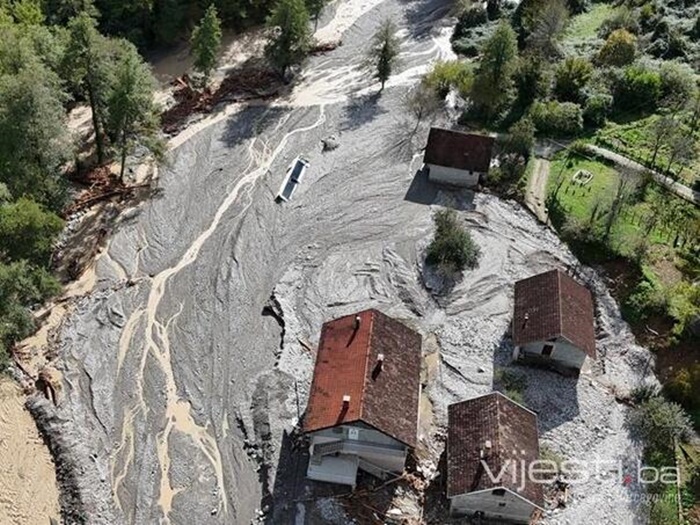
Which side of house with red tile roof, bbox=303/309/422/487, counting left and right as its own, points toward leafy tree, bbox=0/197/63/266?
right

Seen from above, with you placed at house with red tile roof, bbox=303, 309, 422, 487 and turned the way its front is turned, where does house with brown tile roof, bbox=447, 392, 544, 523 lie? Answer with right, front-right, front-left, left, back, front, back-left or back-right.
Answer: left

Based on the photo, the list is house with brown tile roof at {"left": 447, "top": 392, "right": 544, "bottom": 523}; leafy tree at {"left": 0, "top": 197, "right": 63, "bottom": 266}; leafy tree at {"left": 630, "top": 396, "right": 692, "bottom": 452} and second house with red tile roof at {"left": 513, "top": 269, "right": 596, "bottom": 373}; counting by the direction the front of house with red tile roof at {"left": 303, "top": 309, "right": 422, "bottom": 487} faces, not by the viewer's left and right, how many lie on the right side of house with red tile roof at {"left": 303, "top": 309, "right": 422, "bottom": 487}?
1

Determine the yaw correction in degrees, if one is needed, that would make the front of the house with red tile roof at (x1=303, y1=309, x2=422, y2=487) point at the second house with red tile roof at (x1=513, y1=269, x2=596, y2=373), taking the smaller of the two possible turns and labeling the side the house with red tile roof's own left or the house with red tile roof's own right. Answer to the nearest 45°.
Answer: approximately 135° to the house with red tile roof's own left

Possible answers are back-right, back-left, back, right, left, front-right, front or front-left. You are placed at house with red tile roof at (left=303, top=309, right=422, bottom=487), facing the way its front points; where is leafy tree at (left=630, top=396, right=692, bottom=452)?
left

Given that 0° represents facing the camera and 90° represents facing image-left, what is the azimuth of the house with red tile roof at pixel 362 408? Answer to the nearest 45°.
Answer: approximately 0°

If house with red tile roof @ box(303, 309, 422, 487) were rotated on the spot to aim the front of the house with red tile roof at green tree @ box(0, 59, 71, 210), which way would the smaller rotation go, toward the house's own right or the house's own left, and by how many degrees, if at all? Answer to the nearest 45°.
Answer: approximately 90° to the house's own right
